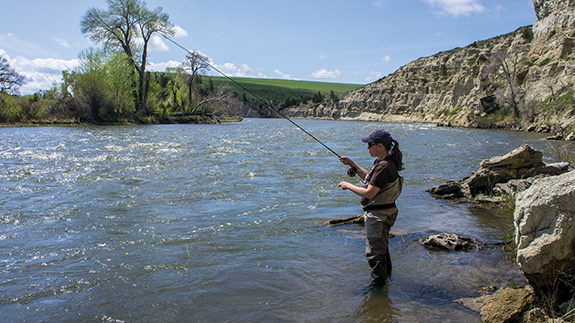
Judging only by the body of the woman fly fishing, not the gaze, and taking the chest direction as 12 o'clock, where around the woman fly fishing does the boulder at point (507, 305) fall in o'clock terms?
The boulder is roughly at 7 o'clock from the woman fly fishing.

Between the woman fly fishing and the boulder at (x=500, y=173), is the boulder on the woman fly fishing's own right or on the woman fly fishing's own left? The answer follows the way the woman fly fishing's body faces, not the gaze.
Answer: on the woman fly fishing's own right

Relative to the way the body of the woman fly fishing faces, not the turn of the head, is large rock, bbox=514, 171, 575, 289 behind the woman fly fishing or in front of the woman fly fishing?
behind

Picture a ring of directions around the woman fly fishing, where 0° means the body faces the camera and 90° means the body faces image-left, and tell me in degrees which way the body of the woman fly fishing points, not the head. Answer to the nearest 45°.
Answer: approximately 90°

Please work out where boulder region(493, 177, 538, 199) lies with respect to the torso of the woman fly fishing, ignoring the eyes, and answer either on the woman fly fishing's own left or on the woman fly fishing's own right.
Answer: on the woman fly fishing's own right

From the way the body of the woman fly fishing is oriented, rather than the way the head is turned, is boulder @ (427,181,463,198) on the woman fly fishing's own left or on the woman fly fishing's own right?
on the woman fly fishing's own right

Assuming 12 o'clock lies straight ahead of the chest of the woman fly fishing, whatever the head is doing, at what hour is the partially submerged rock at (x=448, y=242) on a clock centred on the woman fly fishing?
The partially submerged rock is roughly at 4 o'clock from the woman fly fishing.

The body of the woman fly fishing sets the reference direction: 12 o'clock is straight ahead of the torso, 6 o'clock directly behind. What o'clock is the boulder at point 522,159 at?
The boulder is roughly at 4 o'clock from the woman fly fishing.
